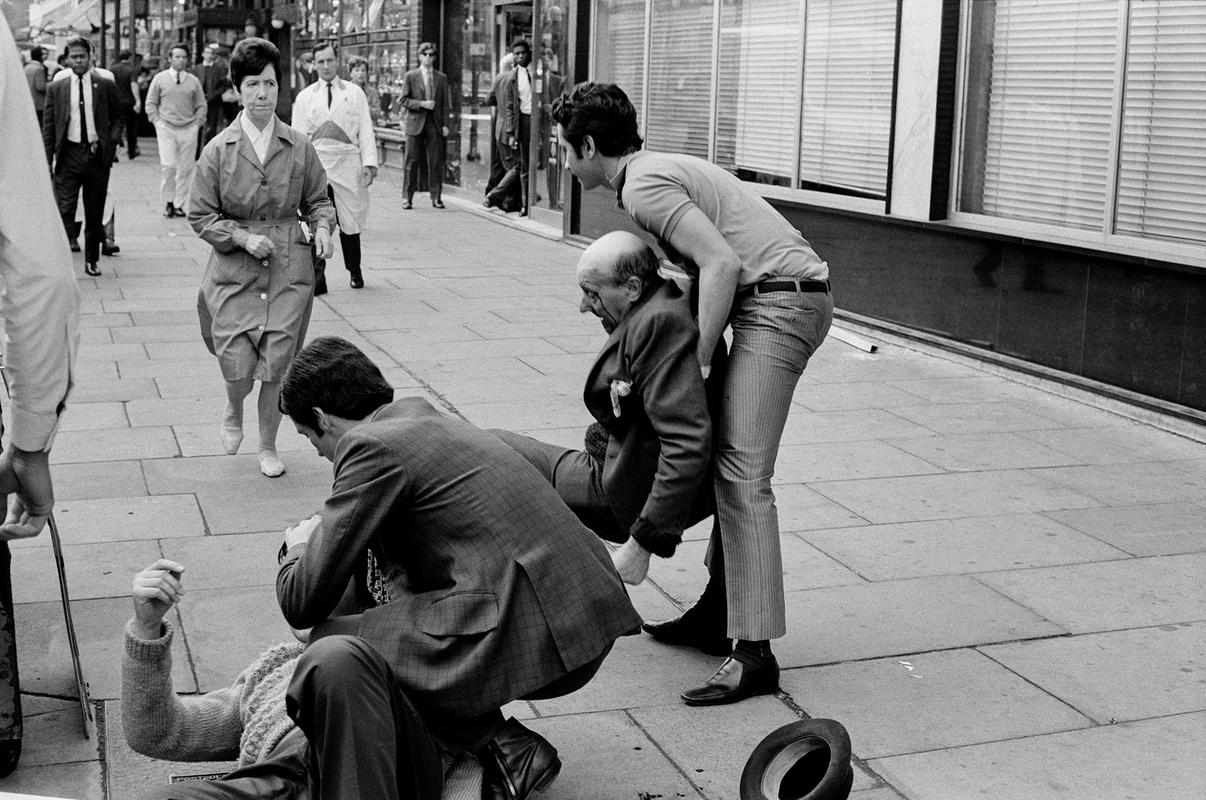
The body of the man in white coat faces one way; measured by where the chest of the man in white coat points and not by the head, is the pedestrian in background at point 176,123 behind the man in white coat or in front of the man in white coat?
behind

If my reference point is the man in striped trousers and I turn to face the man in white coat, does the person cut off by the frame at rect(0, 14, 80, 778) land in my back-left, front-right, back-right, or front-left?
back-left

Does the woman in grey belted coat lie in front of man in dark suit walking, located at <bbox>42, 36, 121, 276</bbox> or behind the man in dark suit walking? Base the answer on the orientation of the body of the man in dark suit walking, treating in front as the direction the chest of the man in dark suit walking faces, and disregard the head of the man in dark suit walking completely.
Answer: in front

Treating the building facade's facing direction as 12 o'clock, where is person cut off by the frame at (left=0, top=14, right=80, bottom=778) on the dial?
The person cut off by the frame is roughly at 11 o'clock from the building facade.

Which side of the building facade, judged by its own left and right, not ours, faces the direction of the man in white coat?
right

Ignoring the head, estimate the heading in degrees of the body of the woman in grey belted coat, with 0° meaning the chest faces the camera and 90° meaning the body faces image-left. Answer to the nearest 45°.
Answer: approximately 0°

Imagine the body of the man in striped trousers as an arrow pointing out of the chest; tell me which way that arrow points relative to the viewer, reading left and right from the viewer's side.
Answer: facing to the left of the viewer
